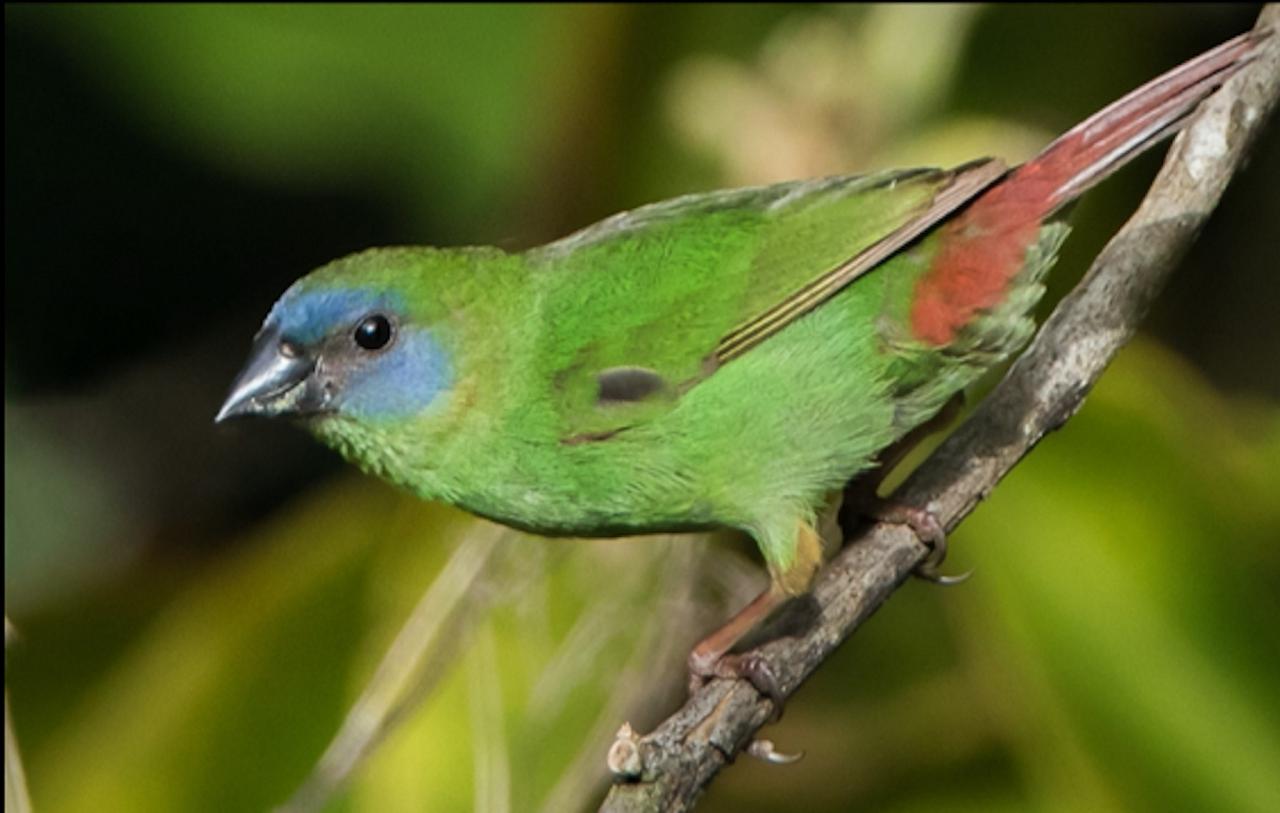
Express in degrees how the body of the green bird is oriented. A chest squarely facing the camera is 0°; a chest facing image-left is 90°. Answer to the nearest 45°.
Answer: approximately 90°
